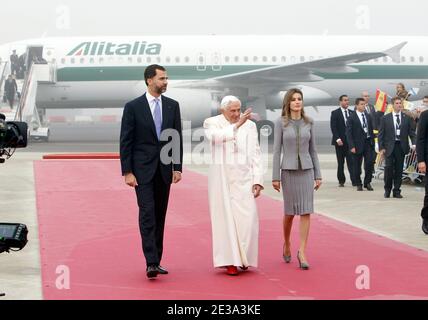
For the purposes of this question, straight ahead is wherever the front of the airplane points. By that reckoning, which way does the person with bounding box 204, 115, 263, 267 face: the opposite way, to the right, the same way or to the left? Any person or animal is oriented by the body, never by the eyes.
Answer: to the left

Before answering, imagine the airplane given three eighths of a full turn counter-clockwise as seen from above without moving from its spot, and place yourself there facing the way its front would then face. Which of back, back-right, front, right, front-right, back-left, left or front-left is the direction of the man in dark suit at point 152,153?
front-right

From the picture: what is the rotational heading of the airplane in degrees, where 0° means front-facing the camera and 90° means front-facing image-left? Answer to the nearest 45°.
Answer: approximately 90°

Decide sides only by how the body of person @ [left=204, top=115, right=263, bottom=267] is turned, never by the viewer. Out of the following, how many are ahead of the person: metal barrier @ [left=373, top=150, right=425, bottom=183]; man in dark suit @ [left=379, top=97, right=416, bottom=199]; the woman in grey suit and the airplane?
0

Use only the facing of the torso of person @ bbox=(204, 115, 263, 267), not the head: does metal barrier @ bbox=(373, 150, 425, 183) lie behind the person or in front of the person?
behind

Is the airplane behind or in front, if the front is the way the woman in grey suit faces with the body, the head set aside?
behind

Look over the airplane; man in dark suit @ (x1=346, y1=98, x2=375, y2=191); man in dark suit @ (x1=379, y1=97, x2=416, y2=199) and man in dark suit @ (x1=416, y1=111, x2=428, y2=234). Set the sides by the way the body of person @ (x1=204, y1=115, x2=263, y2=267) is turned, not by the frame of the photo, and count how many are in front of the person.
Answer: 0

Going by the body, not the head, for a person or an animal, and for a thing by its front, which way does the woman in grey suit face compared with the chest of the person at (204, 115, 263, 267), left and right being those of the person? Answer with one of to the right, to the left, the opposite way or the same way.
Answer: the same way

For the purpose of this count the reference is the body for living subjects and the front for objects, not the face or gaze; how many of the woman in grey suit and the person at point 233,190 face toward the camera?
2

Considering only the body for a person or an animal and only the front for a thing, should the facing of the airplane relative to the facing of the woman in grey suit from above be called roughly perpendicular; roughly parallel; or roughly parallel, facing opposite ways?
roughly perpendicular

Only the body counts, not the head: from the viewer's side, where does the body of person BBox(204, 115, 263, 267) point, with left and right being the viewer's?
facing the viewer

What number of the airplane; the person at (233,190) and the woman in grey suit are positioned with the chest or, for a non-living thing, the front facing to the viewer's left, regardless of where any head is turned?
1

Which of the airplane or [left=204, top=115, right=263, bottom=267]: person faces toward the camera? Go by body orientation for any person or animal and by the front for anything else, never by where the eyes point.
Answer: the person

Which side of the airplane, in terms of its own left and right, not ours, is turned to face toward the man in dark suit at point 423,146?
left

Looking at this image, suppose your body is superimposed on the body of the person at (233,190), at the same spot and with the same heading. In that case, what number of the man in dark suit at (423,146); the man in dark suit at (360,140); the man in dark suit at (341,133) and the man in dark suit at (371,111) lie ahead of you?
0

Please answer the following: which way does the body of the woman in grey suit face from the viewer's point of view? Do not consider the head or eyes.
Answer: toward the camera

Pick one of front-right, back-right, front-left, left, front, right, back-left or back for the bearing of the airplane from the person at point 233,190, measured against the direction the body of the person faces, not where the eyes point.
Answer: back
